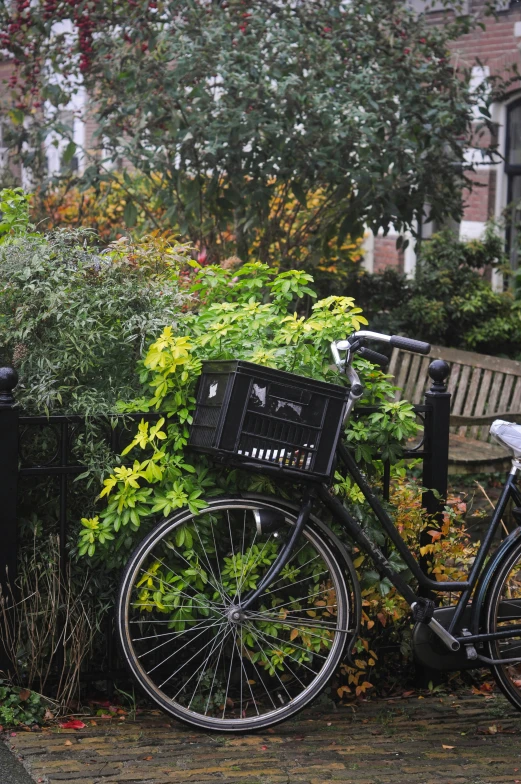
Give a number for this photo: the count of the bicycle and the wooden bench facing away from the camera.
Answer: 0

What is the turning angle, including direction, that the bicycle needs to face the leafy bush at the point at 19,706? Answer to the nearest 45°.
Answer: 0° — it already faces it

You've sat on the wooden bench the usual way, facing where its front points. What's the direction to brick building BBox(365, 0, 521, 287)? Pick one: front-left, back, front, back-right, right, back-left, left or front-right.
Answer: back-right

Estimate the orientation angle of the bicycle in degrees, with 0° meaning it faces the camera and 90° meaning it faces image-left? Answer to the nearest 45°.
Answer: approximately 90°
